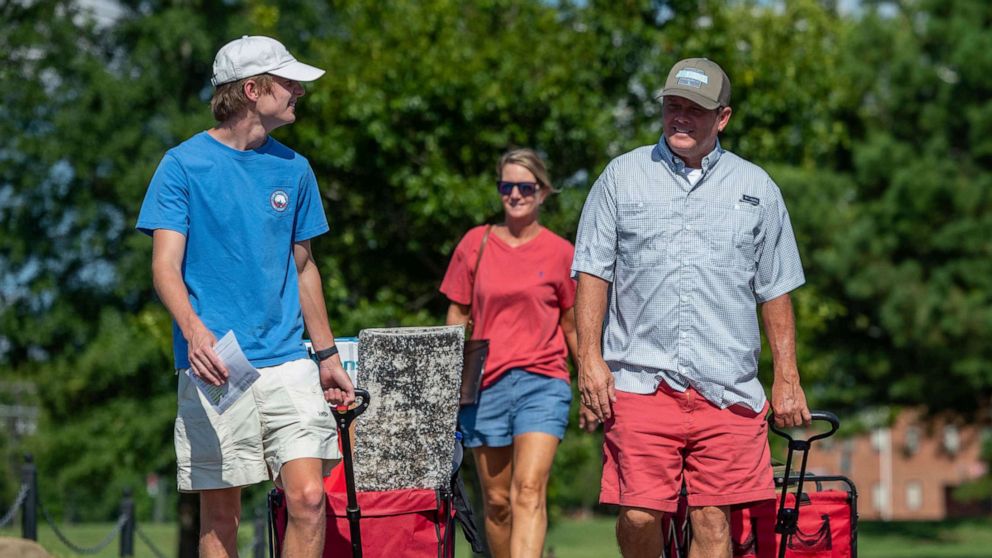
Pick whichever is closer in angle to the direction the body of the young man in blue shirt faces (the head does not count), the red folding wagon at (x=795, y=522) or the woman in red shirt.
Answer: the red folding wagon

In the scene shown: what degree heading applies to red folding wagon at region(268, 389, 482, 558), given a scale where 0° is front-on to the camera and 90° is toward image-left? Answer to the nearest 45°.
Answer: approximately 0°

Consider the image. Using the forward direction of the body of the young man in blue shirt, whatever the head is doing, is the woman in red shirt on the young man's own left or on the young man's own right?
on the young man's own left

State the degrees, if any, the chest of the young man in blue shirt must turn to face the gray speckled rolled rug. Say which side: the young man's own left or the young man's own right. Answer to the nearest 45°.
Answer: approximately 90° to the young man's own left

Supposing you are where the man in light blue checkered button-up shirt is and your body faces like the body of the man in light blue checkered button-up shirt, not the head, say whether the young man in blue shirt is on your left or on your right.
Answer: on your right

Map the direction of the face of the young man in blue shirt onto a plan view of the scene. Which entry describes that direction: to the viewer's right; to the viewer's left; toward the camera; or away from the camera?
to the viewer's right

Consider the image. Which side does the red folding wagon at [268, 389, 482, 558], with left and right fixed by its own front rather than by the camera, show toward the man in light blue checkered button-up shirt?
left

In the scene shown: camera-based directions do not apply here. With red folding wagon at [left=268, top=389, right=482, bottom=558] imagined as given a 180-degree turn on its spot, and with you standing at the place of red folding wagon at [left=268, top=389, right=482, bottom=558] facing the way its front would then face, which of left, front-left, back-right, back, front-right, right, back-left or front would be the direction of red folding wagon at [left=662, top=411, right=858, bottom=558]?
right

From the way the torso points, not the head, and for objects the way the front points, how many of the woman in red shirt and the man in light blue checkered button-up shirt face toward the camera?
2

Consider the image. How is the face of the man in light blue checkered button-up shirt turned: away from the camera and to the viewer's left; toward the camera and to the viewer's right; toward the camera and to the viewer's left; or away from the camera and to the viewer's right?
toward the camera and to the viewer's left
